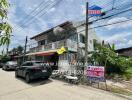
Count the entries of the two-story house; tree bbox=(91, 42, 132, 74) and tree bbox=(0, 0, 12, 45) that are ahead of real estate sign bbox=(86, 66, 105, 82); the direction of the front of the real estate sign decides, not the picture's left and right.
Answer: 1

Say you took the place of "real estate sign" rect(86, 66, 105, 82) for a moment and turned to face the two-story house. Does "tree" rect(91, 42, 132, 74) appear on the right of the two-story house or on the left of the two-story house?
right

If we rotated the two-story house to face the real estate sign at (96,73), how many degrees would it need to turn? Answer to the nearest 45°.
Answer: approximately 45° to its left

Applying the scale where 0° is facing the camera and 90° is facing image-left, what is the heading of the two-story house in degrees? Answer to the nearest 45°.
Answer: approximately 45°

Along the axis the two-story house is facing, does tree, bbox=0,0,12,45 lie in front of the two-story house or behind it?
in front

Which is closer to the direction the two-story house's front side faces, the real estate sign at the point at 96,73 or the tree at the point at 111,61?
the real estate sign

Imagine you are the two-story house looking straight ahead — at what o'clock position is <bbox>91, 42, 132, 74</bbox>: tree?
The tree is roughly at 9 o'clock from the two-story house.

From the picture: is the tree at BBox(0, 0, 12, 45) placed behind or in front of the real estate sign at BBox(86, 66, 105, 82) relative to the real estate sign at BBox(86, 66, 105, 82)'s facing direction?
in front

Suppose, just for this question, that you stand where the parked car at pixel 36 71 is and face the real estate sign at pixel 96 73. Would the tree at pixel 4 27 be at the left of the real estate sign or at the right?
right
